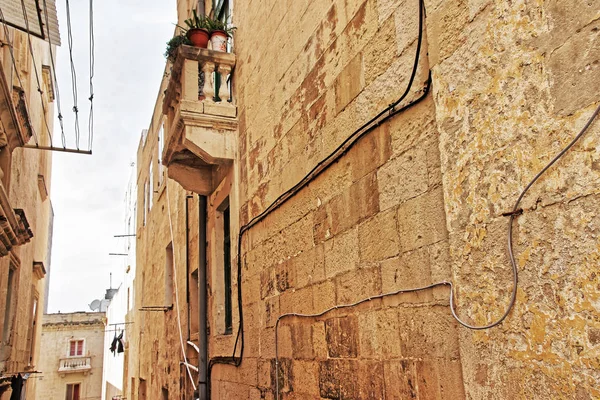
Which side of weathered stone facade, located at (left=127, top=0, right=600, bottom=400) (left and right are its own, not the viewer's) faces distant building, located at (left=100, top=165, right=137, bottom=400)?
right

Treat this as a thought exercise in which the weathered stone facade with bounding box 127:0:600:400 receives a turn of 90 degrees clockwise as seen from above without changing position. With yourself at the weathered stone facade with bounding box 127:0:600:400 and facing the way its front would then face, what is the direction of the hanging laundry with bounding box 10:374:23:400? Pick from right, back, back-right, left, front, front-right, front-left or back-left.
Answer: front

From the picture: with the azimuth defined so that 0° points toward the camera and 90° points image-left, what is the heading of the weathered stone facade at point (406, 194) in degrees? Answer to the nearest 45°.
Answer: approximately 45°

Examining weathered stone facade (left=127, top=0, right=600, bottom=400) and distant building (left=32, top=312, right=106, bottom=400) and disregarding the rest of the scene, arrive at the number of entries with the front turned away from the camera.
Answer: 0

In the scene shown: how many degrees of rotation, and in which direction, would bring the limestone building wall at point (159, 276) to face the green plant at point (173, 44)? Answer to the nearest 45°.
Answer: approximately 45° to its left

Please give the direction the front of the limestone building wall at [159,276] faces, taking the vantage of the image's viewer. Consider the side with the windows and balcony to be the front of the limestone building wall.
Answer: facing the viewer and to the left of the viewer

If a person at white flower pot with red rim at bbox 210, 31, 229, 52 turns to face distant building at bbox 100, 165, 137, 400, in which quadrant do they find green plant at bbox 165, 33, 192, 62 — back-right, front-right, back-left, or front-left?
front-left

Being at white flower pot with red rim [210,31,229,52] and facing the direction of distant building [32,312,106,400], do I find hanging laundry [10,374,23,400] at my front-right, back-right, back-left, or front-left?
front-left

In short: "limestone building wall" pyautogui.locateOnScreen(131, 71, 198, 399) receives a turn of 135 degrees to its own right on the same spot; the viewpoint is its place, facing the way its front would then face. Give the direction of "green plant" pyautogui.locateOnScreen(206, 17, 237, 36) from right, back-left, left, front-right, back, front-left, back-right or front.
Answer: back

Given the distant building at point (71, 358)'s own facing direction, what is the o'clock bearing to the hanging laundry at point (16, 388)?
The hanging laundry is roughly at 12 o'clock from the distant building.

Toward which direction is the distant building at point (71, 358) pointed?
toward the camera

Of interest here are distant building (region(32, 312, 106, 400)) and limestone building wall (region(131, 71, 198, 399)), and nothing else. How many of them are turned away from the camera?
0

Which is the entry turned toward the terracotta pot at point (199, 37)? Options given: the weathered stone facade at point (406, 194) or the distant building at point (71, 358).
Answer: the distant building

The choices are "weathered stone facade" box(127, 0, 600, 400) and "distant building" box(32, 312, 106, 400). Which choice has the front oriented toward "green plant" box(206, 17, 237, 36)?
the distant building

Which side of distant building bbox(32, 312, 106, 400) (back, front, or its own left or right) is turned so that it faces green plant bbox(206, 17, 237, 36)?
front
